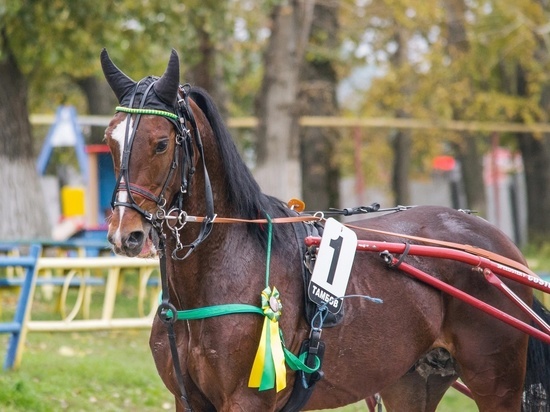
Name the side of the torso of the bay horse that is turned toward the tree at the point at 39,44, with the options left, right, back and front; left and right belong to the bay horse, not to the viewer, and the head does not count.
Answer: right

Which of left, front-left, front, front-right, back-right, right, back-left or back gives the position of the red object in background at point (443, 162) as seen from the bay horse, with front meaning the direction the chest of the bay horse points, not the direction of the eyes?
back-right

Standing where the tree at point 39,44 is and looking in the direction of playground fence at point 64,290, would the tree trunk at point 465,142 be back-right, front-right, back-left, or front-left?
back-left

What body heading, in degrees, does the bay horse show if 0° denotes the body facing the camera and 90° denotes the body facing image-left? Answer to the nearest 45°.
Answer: approximately 45°

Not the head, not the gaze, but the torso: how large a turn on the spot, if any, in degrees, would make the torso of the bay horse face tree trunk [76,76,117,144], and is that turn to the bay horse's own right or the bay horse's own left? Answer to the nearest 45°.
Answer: approximately 135° to the bay horse's own right

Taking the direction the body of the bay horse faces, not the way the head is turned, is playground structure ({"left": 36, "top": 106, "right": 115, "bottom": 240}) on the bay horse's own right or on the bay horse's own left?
on the bay horse's own right

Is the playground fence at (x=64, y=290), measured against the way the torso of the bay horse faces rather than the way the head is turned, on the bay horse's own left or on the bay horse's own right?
on the bay horse's own right

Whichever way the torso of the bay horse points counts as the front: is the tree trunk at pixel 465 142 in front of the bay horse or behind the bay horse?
behind

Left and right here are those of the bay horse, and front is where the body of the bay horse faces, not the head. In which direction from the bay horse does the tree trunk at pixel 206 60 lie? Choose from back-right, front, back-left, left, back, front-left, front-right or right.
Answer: back-right
